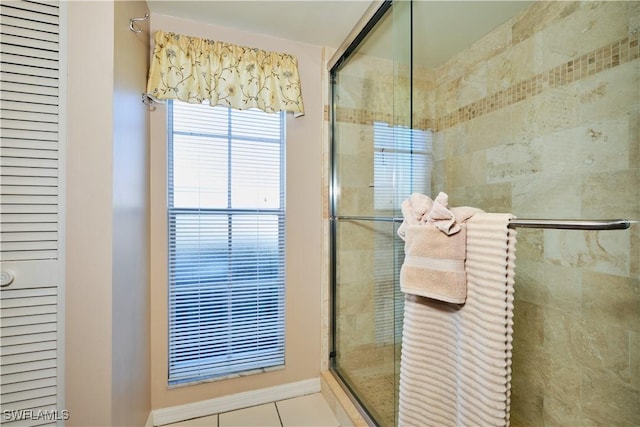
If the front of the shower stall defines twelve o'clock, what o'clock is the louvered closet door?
The louvered closet door is roughly at 12 o'clock from the shower stall.

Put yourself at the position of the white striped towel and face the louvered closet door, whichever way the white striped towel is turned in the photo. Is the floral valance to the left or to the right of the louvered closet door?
right

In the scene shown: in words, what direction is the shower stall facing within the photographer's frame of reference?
facing the viewer and to the left of the viewer

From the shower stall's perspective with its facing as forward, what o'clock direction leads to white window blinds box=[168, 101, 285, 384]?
The white window blinds is roughly at 1 o'clock from the shower stall.

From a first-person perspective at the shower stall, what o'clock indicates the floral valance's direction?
The floral valance is roughly at 1 o'clock from the shower stall.

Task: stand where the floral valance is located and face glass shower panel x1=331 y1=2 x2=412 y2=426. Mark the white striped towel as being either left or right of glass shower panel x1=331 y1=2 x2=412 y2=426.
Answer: right
